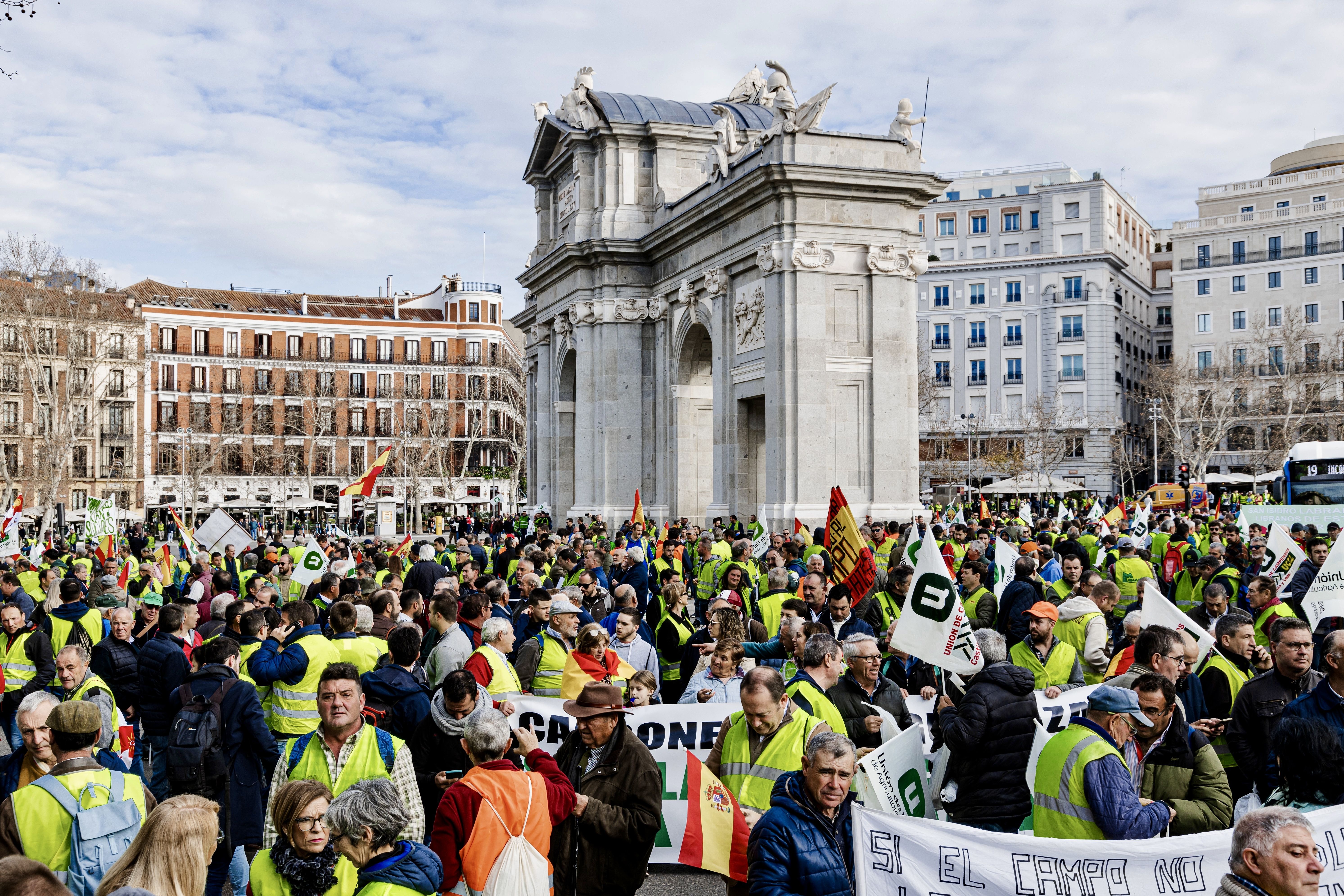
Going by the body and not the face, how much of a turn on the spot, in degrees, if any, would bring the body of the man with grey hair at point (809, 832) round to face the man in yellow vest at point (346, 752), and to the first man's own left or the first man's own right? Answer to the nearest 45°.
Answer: approximately 135° to the first man's own right

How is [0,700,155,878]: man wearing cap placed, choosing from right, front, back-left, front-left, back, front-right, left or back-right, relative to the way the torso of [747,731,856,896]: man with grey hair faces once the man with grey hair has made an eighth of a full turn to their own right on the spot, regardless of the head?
right

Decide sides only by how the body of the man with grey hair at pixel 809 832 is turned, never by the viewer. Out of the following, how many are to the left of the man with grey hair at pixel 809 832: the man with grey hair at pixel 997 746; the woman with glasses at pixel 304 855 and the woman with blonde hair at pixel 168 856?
1

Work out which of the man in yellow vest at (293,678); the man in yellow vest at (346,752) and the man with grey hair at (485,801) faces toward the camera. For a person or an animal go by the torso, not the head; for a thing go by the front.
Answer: the man in yellow vest at (346,752)

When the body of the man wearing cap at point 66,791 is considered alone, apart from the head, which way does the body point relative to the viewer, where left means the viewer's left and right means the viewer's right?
facing away from the viewer

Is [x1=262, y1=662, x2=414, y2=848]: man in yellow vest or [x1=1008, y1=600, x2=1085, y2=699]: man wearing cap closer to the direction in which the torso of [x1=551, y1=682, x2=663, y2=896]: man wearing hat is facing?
the man in yellow vest

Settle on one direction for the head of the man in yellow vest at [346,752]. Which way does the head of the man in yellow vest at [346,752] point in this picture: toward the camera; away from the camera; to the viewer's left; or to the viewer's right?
toward the camera

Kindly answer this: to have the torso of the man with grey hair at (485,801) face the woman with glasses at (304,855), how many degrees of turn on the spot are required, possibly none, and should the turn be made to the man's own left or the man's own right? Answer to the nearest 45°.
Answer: approximately 135° to the man's own left

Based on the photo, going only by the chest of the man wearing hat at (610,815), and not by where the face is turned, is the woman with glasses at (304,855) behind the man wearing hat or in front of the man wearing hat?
in front

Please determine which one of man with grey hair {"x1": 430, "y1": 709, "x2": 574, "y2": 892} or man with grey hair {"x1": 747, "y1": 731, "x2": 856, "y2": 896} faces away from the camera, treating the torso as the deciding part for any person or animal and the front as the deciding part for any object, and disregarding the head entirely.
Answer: man with grey hair {"x1": 430, "y1": 709, "x2": 574, "y2": 892}

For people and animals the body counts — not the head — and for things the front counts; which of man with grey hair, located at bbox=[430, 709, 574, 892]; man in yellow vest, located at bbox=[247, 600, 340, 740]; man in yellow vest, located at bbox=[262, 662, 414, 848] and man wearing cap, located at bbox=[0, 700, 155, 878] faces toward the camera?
man in yellow vest, located at bbox=[262, 662, 414, 848]

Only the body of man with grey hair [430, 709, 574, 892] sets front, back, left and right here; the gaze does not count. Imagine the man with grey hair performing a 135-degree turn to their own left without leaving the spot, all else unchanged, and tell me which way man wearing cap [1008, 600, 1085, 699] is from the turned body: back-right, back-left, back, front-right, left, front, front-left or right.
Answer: back

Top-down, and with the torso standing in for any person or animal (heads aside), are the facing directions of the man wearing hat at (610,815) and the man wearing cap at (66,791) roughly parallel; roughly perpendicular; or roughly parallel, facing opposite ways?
roughly perpendicular

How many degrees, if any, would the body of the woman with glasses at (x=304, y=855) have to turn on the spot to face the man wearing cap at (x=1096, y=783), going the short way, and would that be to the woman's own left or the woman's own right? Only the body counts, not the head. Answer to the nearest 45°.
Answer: approximately 45° to the woman's own left

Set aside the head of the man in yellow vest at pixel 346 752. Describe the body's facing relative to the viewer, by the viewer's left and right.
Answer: facing the viewer

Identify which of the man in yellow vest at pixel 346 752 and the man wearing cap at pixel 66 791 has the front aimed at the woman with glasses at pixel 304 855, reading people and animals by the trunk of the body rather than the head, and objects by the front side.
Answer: the man in yellow vest

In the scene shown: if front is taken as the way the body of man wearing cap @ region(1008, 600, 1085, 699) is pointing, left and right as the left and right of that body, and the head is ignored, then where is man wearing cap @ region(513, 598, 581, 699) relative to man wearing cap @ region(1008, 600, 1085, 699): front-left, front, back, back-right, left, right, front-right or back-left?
front-right

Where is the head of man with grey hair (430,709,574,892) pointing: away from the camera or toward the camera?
away from the camera
